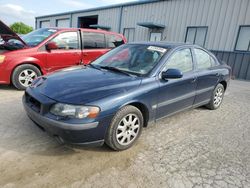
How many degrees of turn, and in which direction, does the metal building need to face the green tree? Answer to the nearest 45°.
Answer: approximately 90° to its right

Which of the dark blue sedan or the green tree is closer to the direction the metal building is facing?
the dark blue sedan

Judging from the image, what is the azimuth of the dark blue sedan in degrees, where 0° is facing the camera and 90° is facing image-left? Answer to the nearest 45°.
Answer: approximately 45°

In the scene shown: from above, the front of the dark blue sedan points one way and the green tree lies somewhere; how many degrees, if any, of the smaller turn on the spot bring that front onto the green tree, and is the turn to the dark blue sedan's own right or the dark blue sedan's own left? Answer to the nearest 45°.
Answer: approximately 90° to the dark blue sedan's own right

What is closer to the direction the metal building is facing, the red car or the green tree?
the red car

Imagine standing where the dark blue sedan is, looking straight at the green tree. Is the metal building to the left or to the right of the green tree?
right

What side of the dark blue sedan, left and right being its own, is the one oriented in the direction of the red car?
right

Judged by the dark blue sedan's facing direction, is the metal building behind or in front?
behind

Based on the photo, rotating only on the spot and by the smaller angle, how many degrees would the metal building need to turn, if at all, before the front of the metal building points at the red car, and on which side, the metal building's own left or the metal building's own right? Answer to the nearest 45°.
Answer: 0° — it already faces it
